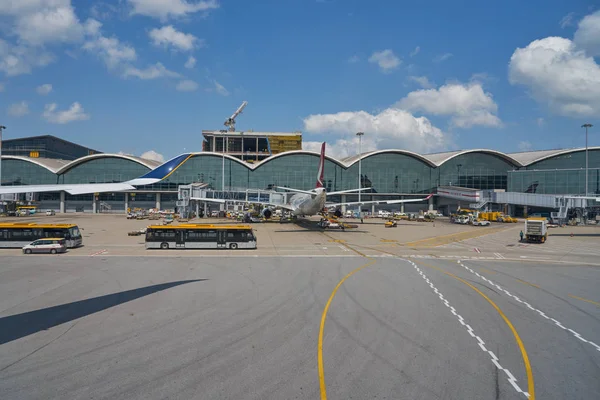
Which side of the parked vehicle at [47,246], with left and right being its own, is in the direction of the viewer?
left

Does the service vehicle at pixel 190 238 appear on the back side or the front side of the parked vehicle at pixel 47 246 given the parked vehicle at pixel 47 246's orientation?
on the back side

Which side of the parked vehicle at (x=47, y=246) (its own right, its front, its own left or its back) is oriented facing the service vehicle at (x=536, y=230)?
back
